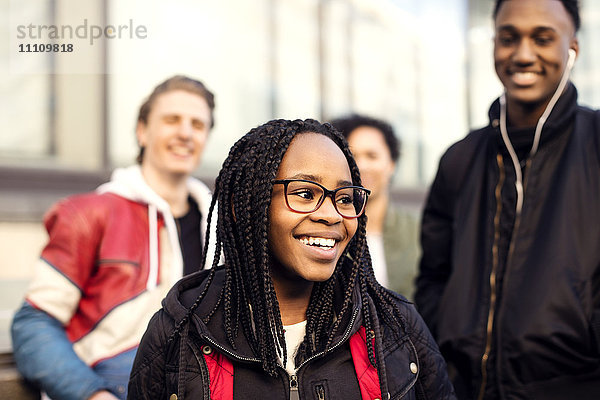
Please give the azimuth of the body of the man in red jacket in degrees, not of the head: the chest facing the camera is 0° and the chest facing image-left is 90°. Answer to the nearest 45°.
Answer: approximately 315°

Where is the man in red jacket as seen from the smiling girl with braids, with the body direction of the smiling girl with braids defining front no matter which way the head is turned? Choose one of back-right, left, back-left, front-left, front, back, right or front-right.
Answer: back-right

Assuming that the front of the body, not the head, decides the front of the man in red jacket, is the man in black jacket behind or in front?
in front

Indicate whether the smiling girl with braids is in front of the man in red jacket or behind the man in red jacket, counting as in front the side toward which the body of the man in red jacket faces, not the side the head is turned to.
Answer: in front

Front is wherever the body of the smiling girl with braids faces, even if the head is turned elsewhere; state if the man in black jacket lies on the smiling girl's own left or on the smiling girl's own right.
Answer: on the smiling girl's own left

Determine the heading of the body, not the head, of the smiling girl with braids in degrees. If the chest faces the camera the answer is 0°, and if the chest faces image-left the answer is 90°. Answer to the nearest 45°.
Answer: approximately 0°

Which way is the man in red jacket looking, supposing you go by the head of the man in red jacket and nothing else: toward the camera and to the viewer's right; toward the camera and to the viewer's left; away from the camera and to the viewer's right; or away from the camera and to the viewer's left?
toward the camera and to the viewer's right
